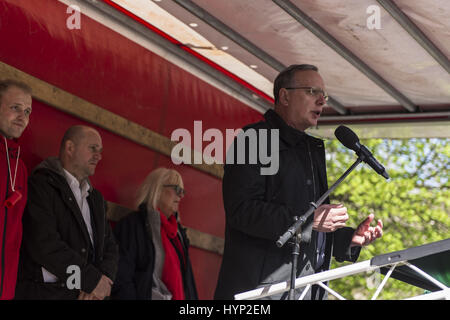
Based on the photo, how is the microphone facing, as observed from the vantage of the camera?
facing to the left of the viewer

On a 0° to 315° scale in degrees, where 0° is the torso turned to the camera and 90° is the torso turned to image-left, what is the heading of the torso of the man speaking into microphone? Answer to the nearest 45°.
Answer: approximately 315°

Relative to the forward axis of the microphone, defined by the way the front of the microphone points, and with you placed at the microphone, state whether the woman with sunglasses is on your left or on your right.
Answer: on your right

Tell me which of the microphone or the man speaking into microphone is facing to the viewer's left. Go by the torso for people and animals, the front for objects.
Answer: the microphone

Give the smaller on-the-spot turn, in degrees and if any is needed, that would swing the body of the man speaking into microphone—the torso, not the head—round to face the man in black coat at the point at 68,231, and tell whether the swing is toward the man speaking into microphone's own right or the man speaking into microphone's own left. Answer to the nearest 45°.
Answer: approximately 180°

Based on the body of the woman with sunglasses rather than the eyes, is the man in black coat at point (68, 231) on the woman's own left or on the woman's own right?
on the woman's own right

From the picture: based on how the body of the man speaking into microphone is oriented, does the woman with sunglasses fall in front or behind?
behind

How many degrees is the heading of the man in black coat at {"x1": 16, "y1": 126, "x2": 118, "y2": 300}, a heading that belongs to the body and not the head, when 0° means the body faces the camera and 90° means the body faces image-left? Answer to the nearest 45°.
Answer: approximately 315°
